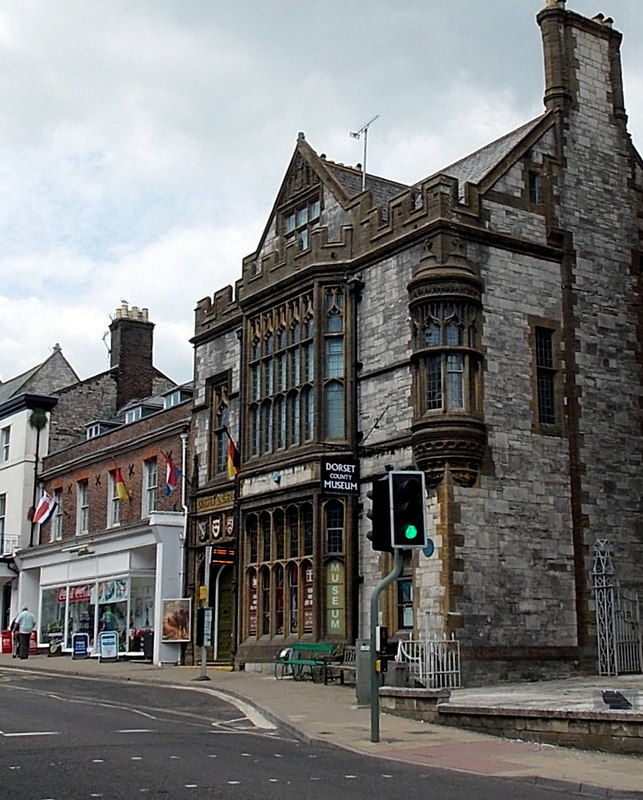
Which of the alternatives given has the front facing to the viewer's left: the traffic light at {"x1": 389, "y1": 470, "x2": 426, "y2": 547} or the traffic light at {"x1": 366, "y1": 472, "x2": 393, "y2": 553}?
the traffic light at {"x1": 366, "y1": 472, "x2": 393, "y2": 553}

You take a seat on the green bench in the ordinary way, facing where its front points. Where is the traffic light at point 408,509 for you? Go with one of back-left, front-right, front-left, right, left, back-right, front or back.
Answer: front-left

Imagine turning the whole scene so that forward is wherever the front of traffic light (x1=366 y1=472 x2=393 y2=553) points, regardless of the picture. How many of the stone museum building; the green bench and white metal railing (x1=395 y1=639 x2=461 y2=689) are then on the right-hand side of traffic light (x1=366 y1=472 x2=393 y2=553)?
3

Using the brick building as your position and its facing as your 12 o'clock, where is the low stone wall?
The low stone wall is roughly at 10 o'clock from the brick building.

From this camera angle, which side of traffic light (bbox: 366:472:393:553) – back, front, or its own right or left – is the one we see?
left

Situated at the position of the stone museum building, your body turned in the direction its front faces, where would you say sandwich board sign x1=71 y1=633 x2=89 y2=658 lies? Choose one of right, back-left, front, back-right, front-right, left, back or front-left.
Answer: right

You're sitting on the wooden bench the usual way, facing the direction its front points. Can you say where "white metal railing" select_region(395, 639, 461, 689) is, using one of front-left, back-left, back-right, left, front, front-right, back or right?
left

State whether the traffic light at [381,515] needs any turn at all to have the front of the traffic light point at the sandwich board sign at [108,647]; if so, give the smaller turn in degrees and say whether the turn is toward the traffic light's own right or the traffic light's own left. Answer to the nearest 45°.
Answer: approximately 45° to the traffic light's own right

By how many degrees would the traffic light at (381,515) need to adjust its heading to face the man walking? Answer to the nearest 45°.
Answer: approximately 45° to its right

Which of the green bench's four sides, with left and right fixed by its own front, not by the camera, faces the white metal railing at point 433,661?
left

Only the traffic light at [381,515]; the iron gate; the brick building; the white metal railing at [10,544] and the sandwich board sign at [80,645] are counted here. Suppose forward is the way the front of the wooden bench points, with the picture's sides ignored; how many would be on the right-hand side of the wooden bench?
3

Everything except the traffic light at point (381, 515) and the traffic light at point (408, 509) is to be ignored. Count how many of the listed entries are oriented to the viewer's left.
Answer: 1

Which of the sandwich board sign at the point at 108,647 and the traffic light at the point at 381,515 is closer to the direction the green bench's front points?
the traffic light

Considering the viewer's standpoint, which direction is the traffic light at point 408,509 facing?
facing the viewer

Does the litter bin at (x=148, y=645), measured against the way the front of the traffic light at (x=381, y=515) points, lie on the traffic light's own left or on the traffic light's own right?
on the traffic light's own right

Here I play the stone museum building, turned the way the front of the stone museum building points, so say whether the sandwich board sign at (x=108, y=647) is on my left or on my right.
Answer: on my right

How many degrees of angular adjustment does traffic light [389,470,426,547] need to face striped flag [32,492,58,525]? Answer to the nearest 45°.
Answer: approximately 135° to its right
